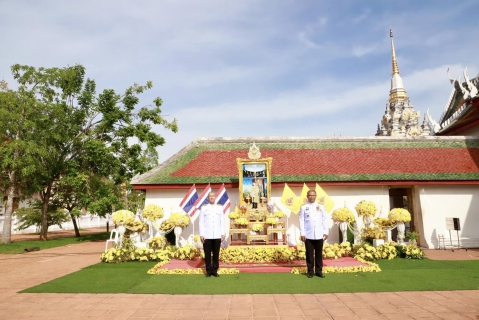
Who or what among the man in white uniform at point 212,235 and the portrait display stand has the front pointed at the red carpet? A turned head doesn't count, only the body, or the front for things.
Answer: the portrait display stand

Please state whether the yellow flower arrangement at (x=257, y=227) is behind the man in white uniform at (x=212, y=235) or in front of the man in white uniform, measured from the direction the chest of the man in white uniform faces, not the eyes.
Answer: behind

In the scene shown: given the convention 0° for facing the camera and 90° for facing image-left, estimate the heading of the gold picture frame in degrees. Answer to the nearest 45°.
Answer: approximately 0°

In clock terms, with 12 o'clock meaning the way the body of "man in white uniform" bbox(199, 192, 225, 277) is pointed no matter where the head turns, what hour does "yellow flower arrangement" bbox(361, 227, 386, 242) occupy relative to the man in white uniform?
The yellow flower arrangement is roughly at 8 o'clock from the man in white uniform.

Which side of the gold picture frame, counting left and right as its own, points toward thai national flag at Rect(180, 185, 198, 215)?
right

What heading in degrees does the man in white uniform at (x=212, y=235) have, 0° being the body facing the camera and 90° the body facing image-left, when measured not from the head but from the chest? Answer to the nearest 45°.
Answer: approximately 0°
